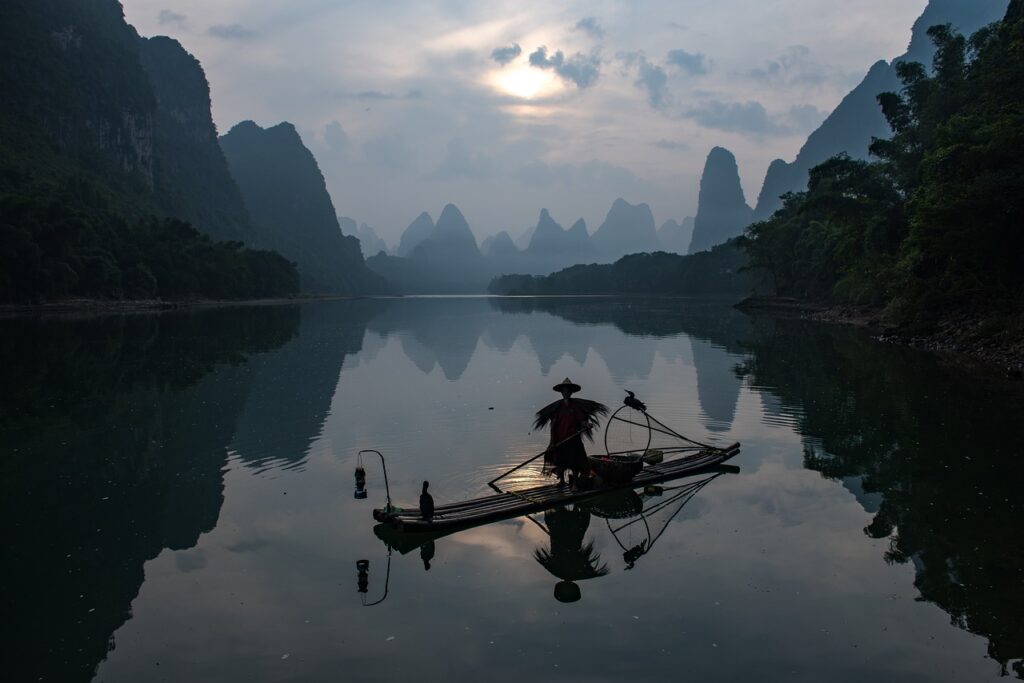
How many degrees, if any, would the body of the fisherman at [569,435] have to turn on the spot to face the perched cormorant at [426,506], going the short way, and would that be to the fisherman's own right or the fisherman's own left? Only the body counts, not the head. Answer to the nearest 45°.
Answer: approximately 45° to the fisherman's own right

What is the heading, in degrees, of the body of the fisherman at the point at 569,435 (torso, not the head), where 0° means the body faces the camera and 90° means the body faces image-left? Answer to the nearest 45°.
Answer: approximately 0°
